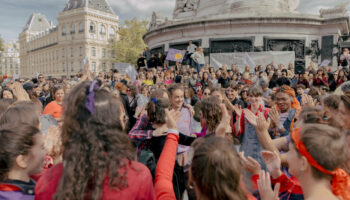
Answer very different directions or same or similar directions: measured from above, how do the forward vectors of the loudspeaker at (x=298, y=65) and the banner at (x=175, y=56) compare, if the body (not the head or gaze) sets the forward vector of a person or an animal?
same or similar directions

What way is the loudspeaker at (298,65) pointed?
toward the camera

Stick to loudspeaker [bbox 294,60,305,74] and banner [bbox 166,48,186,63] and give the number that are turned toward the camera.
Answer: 2

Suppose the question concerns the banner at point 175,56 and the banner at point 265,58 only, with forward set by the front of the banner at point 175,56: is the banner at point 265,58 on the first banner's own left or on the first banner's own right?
on the first banner's own left

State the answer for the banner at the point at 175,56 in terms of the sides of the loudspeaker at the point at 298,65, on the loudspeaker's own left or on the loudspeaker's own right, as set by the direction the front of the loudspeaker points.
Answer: on the loudspeaker's own right

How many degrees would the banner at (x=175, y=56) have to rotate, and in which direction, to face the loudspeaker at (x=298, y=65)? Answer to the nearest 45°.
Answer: approximately 90° to its left
